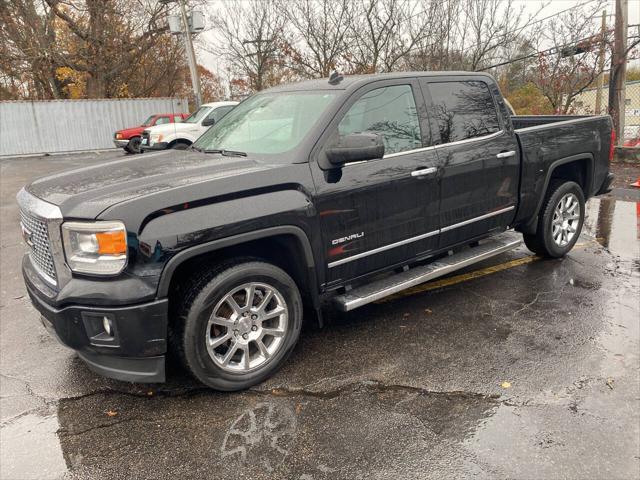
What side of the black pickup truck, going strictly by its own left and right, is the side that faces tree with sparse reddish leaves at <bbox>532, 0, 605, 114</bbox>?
back

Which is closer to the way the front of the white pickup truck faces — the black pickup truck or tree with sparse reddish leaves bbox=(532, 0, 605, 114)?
the black pickup truck

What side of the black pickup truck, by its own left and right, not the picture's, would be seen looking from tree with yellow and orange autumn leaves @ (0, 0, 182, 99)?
right

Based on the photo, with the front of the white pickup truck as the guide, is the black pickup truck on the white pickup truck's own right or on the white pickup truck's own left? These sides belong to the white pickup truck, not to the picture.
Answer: on the white pickup truck's own left

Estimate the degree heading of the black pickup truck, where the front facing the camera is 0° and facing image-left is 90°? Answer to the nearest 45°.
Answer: approximately 45°

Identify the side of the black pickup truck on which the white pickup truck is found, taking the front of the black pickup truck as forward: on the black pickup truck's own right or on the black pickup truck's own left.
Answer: on the black pickup truck's own right

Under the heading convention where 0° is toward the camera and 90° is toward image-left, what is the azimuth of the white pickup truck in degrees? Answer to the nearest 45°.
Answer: approximately 45°
